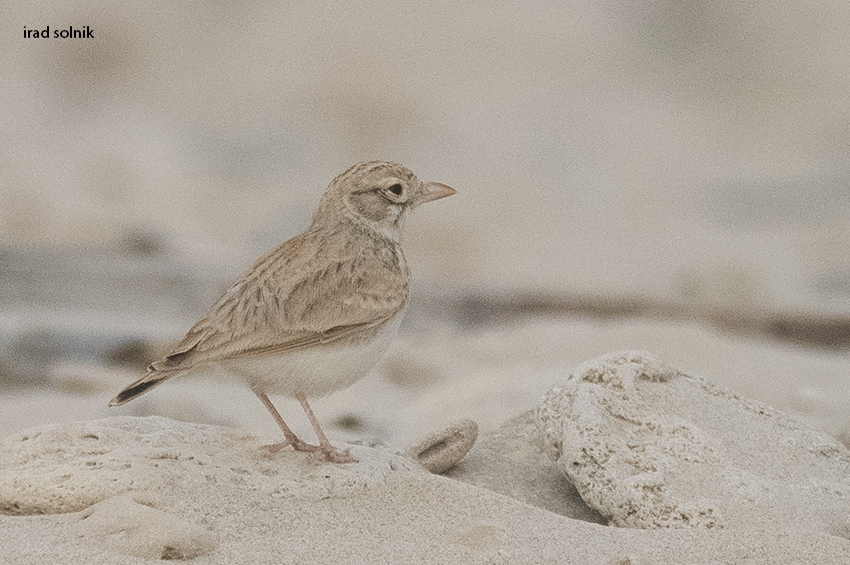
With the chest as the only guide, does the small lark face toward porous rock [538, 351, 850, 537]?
yes

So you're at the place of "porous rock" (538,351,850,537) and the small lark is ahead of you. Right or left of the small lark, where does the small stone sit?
right

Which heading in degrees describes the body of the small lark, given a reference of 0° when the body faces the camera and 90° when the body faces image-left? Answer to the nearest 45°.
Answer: approximately 270°

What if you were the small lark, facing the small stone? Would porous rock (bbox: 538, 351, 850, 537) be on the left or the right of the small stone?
right
